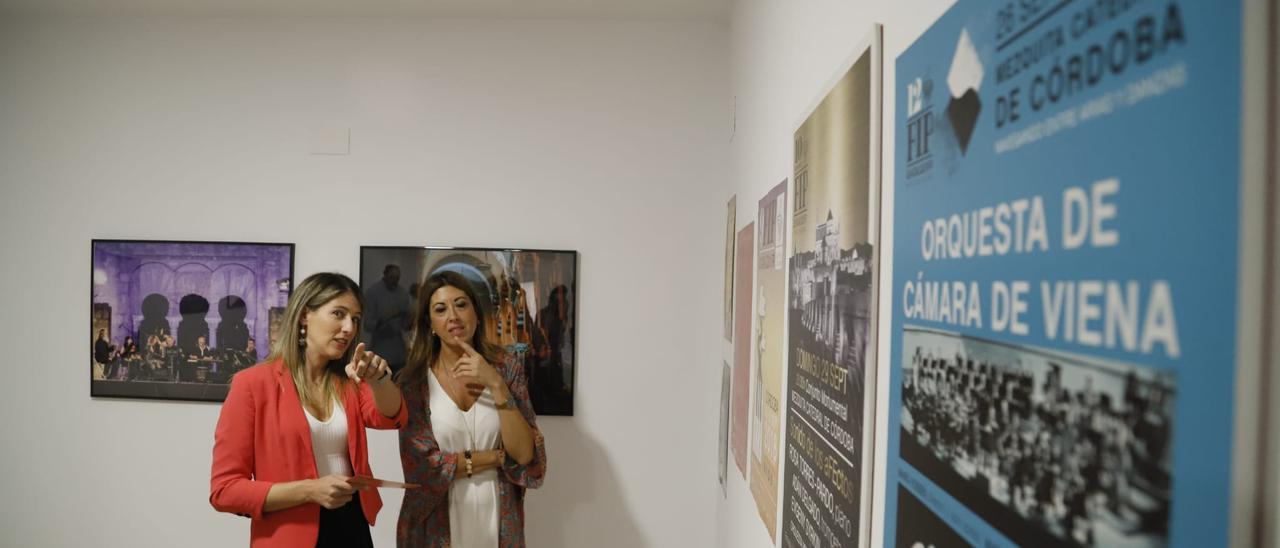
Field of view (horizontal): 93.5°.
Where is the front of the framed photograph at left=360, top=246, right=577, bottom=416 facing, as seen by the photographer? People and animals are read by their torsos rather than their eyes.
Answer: facing the viewer

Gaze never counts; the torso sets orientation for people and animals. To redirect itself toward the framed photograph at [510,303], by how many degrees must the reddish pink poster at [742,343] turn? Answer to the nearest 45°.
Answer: approximately 45° to its right

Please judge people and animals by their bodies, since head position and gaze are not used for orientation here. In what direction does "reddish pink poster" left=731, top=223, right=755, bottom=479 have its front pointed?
to the viewer's left

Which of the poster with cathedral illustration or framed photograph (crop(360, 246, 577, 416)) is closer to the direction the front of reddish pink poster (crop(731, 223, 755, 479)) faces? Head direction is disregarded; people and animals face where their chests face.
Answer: the framed photograph

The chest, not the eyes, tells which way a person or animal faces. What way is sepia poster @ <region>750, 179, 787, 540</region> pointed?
to the viewer's left

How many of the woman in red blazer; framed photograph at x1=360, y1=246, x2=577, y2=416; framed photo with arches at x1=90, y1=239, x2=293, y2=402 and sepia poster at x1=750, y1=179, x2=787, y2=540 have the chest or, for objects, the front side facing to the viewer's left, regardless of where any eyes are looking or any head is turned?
1

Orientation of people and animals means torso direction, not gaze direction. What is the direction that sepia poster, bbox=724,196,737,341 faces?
to the viewer's left

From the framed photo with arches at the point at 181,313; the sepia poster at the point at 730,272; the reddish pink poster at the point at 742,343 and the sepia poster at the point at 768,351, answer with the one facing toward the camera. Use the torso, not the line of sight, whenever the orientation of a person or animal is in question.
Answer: the framed photo with arches

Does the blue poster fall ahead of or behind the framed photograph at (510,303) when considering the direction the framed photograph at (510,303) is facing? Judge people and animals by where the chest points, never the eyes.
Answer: ahead

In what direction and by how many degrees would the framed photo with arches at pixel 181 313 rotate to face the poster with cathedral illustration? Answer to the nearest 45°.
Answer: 0° — it already faces it

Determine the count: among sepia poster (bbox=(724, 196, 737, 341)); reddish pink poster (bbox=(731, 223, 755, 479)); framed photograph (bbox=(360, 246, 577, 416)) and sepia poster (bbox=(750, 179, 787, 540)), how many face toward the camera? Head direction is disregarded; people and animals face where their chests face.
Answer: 1

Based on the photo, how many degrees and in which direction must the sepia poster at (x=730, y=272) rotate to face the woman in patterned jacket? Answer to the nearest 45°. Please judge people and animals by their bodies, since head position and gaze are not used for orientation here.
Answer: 0° — it already faces them

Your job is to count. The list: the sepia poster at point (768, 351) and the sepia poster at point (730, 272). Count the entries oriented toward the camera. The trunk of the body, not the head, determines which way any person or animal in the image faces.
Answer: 0

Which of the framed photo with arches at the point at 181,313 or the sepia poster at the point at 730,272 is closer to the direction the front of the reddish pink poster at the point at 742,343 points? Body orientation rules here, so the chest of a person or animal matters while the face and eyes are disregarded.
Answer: the framed photo with arches

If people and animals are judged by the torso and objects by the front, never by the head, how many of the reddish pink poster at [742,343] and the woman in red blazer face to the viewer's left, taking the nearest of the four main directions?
1

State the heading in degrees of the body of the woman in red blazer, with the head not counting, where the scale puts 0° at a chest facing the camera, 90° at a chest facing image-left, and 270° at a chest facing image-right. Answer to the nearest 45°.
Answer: approximately 315°

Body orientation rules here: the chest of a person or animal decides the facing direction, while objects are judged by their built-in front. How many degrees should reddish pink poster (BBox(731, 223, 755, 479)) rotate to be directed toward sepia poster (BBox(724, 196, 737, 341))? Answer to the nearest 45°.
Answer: approximately 90° to its right

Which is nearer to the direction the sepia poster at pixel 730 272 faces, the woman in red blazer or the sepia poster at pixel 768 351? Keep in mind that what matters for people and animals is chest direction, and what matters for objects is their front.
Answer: the woman in red blazer
